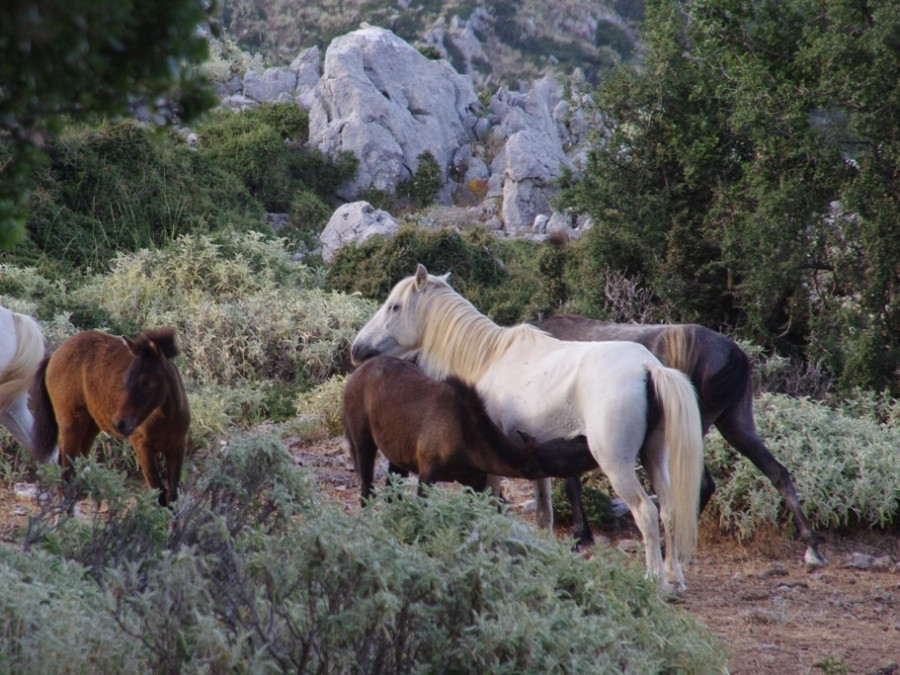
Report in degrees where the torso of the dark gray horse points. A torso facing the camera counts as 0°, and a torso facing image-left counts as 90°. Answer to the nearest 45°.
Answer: approximately 90°

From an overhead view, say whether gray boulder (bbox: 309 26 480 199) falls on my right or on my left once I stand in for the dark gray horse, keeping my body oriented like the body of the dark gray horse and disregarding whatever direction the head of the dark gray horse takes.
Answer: on my right

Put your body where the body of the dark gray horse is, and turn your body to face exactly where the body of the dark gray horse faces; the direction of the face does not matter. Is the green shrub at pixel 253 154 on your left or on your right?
on your right

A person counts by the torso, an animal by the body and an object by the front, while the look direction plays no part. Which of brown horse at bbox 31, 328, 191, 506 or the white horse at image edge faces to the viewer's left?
the white horse at image edge

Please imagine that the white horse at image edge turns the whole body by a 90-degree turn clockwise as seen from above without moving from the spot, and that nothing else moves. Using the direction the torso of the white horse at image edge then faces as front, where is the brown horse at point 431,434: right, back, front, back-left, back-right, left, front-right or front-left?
back-right

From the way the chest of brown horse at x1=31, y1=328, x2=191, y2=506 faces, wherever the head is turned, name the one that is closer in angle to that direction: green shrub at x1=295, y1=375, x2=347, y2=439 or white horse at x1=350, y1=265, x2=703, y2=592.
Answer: the white horse

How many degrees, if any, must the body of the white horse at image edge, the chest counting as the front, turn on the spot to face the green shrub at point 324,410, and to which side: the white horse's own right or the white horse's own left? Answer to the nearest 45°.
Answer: approximately 135° to the white horse's own right

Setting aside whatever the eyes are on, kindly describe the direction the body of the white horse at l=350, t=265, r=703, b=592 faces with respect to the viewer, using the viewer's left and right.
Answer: facing away from the viewer and to the left of the viewer

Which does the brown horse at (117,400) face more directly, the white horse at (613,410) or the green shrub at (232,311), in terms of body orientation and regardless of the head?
the white horse

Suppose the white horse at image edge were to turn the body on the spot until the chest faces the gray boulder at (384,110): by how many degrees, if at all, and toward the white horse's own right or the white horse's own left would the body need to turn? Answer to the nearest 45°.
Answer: approximately 135° to the white horse's own right

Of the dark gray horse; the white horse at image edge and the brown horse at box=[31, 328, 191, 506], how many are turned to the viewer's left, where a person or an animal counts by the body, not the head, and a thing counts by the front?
2

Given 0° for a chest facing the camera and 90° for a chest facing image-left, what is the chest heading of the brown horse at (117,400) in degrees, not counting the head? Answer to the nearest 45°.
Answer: approximately 315°

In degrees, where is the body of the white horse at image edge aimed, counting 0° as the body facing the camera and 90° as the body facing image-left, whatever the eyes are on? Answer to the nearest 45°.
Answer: approximately 90°
